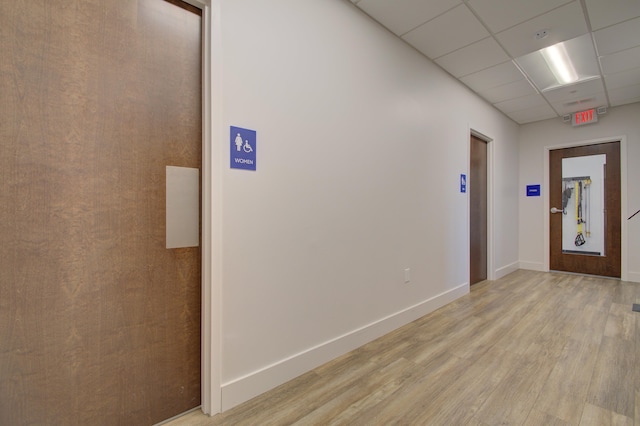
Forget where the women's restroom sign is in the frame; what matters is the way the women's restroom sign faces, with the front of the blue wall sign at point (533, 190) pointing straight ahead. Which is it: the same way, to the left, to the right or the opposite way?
to the left

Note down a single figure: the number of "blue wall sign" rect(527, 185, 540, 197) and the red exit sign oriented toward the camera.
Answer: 2

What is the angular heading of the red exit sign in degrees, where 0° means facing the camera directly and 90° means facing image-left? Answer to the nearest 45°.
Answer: approximately 0°

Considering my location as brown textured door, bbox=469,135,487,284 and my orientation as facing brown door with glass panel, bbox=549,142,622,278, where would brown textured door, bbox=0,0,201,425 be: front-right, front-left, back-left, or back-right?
back-right

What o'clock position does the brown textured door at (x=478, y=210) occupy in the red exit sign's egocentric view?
The brown textured door is roughly at 1 o'clock from the red exit sign.

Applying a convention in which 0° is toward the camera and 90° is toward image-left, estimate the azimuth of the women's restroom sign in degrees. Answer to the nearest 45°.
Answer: approximately 315°

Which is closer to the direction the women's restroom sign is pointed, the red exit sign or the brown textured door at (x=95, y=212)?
the red exit sign

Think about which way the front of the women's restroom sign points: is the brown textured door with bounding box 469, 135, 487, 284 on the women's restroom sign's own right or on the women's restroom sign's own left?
on the women's restroom sign's own left

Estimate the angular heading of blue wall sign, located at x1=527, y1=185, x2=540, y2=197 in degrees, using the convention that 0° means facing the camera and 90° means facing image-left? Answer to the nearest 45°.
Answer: approximately 0°

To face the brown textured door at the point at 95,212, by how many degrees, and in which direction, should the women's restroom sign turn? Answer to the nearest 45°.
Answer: approximately 135° to its right

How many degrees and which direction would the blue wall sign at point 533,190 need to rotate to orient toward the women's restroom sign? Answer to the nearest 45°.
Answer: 0° — it already faces it
